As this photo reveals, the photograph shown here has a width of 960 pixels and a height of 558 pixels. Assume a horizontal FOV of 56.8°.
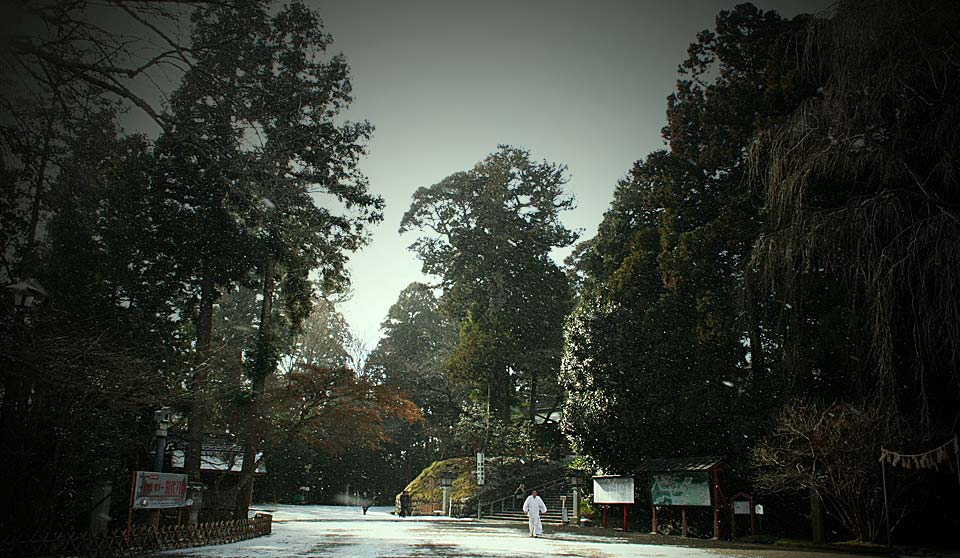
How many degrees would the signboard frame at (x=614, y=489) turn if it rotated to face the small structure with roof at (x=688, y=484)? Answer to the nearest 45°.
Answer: approximately 45° to its left

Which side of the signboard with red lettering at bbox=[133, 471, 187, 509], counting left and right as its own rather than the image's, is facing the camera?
front

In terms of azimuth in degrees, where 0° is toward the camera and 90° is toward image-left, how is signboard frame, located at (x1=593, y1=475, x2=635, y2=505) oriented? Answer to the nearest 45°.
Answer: approximately 0°

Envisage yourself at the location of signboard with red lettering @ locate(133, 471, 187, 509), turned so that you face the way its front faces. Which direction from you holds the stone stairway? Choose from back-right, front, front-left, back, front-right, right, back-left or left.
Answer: back-left

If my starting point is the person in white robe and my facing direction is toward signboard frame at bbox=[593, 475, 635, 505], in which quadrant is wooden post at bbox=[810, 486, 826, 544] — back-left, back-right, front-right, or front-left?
front-right

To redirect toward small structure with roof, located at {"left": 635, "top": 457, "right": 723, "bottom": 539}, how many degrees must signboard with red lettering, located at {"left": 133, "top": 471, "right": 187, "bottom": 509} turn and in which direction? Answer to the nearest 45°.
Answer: approximately 90° to its left

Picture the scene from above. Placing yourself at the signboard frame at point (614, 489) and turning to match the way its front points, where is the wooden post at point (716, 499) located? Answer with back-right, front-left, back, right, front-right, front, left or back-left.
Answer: front-left

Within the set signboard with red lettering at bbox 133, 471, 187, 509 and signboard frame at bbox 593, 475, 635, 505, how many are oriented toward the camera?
2

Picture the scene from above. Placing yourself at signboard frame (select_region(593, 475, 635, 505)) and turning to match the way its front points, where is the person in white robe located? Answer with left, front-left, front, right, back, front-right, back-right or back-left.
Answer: front-right

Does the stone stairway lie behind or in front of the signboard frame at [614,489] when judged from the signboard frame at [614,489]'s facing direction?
behind

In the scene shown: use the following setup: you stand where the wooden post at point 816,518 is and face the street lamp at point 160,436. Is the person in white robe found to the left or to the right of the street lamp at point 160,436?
right

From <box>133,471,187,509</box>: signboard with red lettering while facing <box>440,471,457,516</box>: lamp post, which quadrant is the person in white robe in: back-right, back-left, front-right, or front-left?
front-right

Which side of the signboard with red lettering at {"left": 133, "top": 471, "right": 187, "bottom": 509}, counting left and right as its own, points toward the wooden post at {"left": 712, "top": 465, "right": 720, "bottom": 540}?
left

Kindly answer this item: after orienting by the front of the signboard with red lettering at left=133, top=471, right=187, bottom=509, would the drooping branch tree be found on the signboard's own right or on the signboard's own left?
on the signboard's own left
